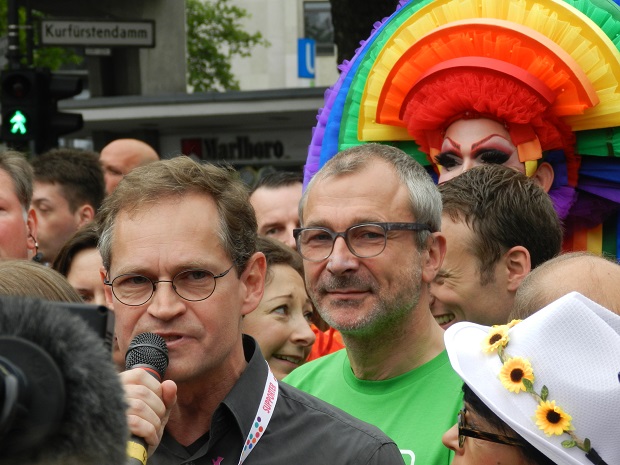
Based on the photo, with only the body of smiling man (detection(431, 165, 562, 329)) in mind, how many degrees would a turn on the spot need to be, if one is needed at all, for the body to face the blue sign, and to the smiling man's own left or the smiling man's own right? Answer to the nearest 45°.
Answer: approximately 90° to the smiling man's own right

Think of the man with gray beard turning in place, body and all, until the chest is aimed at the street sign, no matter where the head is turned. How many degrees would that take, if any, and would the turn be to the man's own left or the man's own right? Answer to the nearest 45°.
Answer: approximately 135° to the man's own right

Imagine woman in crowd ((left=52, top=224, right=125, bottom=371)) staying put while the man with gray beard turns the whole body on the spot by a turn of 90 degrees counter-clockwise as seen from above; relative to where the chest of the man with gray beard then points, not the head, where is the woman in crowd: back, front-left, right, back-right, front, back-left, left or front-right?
back

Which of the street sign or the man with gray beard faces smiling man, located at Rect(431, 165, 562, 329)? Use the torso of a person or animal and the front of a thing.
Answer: the street sign

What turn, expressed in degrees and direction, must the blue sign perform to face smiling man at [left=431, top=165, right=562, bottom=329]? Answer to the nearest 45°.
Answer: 0° — it already faces them

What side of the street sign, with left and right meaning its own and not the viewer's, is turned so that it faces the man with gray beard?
front

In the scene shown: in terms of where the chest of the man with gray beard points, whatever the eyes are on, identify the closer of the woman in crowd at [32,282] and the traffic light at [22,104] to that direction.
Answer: the woman in crowd
